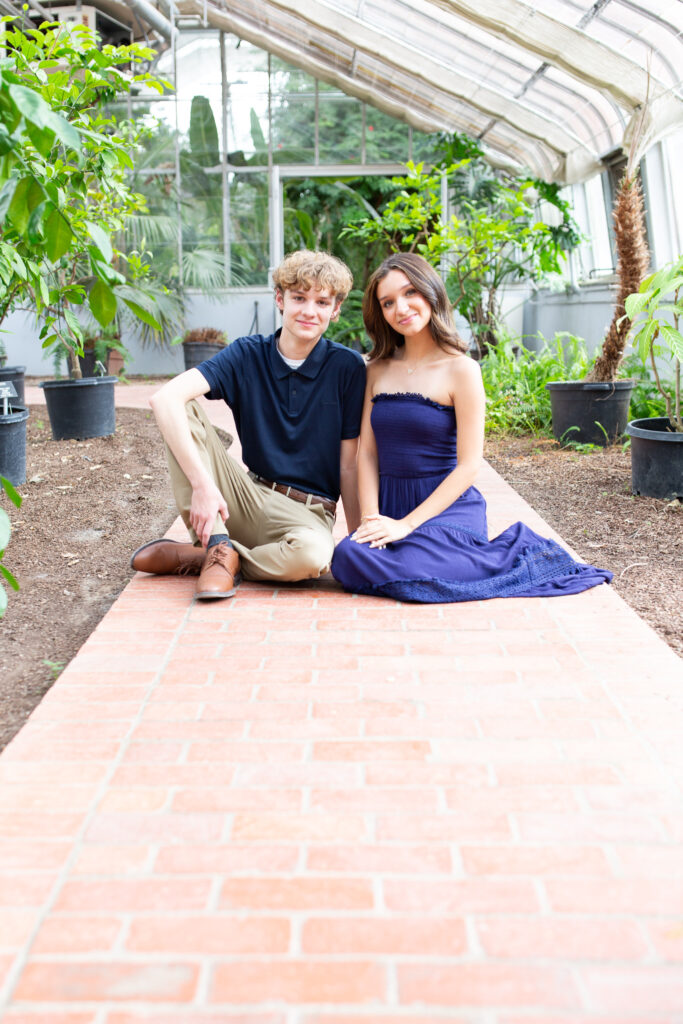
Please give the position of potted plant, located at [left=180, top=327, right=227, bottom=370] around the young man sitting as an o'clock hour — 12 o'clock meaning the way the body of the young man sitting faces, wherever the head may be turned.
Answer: The potted plant is roughly at 6 o'clock from the young man sitting.

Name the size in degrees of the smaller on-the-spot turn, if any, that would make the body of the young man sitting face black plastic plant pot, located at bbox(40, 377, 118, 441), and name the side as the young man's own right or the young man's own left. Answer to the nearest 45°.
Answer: approximately 180°

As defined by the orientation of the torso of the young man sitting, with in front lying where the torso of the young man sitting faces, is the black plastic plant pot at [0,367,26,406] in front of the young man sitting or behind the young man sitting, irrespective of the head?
behind

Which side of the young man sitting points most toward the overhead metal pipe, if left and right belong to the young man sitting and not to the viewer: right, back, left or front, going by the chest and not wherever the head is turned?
back

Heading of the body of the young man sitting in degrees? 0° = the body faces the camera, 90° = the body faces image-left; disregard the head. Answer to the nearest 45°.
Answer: approximately 0°

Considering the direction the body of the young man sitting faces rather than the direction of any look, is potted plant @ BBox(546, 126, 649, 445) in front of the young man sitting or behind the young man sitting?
behind
